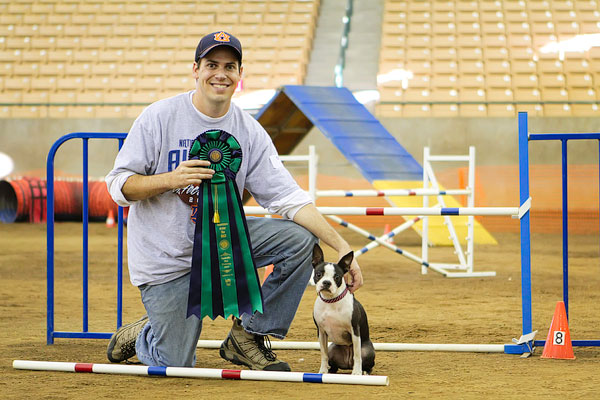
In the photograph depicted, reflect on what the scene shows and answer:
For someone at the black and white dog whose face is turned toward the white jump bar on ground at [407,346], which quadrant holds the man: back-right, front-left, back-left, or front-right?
back-left

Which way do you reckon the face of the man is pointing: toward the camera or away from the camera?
toward the camera

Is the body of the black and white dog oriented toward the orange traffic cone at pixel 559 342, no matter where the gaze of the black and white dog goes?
no

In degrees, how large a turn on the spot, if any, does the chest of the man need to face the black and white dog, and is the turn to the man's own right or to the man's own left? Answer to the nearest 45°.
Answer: approximately 45° to the man's own left

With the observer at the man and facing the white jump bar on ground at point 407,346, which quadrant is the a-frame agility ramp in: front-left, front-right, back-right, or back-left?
front-left

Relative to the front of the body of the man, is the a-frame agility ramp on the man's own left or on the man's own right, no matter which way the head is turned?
on the man's own left

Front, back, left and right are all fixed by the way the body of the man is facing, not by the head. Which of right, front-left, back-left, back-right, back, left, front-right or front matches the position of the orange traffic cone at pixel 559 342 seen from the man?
front-left

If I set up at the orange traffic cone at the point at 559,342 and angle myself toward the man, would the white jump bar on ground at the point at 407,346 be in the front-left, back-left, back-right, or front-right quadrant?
front-right

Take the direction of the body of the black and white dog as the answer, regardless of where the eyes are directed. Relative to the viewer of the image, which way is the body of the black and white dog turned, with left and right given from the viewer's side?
facing the viewer and to the left of the viewer

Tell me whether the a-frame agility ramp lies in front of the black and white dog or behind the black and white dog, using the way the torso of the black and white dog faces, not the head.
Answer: behind

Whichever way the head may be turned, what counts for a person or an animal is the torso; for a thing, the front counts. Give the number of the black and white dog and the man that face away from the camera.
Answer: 0

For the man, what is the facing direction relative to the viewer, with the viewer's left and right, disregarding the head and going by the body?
facing the viewer and to the right of the viewer

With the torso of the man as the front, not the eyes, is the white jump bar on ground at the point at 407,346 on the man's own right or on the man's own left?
on the man's own left
